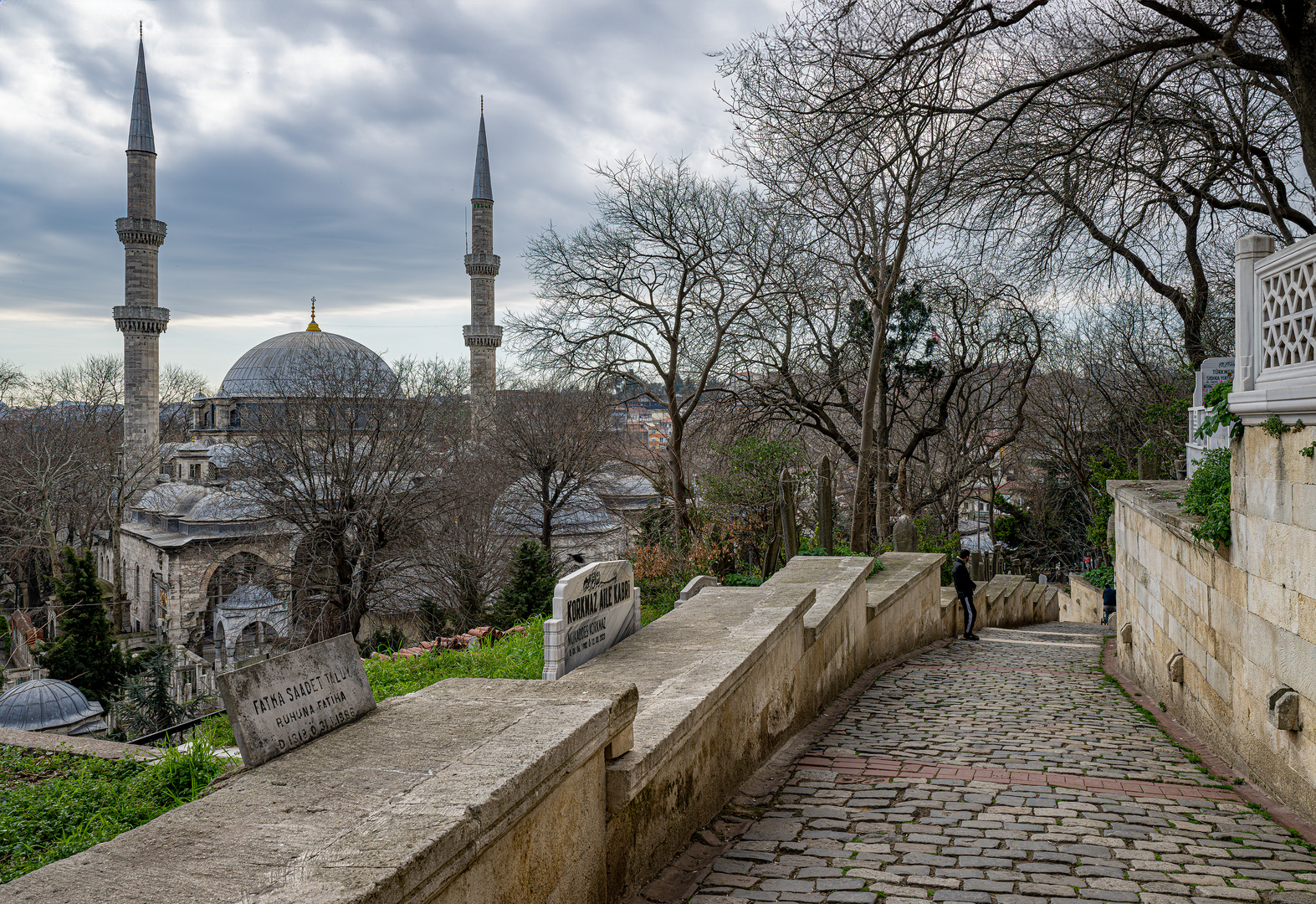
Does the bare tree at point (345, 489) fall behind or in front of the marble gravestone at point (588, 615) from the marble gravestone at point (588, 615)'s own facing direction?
behind

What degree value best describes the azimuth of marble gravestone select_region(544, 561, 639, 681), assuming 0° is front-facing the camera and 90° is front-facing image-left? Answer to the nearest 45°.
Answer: approximately 315°

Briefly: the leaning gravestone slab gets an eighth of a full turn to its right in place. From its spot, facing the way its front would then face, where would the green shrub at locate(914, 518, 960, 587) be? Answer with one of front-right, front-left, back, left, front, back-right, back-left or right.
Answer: back-left

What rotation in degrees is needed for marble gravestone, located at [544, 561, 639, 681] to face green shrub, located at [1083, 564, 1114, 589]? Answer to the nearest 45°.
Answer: approximately 90° to its left

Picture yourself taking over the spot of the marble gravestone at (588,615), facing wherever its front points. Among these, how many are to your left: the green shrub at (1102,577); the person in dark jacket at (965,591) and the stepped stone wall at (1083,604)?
3

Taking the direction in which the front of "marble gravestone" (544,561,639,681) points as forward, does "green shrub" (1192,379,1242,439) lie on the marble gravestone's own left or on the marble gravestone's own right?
on the marble gravestone's own left

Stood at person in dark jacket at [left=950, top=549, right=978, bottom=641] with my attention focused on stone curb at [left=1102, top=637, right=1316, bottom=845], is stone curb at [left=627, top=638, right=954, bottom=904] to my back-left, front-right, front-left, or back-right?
front-right

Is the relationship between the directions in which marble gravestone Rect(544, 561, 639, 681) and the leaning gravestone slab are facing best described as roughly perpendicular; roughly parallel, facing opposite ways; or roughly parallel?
roughly parallel

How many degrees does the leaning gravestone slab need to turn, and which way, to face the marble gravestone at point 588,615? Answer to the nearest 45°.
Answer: approximately 90° to its left

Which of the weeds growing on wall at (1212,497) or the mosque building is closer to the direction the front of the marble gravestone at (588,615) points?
the weeds growing on wall

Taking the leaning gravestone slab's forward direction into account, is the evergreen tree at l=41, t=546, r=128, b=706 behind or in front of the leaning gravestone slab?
behind

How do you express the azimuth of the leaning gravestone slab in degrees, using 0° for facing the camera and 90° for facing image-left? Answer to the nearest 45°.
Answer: approximately 315°

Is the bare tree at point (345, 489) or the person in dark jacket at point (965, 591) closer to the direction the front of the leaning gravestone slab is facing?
the person in dark jacket

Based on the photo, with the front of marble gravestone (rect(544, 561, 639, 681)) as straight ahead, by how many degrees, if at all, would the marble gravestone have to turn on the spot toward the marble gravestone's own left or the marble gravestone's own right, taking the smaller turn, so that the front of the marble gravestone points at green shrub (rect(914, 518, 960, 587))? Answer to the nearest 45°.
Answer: approximately 90° to the marble gravestone's own left
